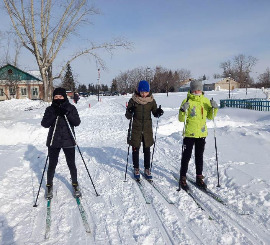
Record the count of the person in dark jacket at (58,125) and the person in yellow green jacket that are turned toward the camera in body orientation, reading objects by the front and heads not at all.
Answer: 2

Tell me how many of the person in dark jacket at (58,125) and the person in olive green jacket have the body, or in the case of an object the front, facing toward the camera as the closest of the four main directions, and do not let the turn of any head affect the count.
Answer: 2

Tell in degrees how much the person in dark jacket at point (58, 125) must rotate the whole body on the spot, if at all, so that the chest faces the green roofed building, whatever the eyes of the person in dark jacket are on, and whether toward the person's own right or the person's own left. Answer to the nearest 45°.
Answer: approximately 180°

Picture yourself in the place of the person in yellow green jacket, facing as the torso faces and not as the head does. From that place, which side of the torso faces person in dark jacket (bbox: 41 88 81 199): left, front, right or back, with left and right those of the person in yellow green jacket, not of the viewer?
right

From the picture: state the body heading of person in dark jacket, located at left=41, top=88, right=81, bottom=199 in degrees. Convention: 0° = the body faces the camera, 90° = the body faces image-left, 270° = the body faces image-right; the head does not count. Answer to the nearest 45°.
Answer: approximately 0°

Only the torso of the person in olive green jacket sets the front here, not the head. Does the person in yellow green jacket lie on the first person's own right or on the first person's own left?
on the first person's own left

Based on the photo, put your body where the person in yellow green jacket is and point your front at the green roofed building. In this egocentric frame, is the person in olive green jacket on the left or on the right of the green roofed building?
left

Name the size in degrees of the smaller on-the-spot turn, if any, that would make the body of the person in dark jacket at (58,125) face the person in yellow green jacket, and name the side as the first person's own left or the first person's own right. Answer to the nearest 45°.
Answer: approximately 90° to the first person's own left

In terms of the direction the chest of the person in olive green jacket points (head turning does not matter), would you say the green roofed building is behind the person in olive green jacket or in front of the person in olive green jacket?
behind

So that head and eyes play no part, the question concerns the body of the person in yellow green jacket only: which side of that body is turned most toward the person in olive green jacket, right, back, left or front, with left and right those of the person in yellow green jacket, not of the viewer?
right

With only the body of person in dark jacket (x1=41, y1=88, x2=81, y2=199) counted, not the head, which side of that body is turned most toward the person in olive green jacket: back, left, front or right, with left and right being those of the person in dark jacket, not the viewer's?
left

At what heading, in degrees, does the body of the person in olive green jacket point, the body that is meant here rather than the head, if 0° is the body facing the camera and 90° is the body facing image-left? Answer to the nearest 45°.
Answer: approximately 0°

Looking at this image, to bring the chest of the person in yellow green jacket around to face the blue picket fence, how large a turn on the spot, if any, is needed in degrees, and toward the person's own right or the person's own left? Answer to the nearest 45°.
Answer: approximately 180°
